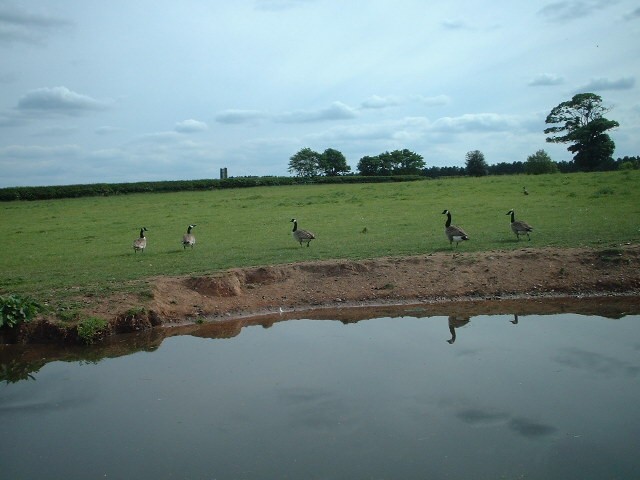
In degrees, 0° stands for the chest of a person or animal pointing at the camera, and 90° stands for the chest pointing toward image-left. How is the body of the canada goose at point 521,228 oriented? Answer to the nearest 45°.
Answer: approximately 90°
